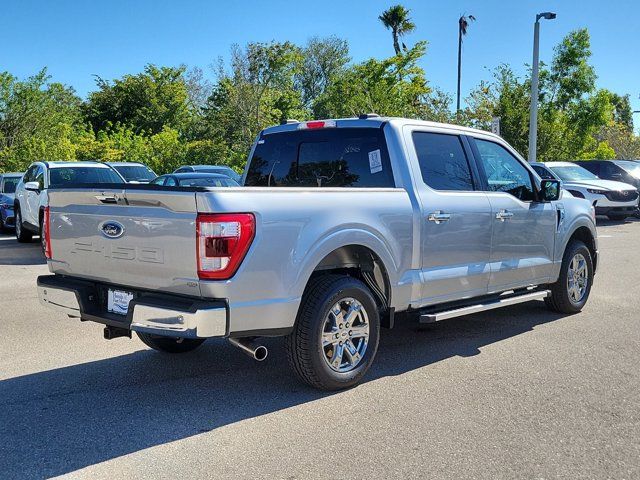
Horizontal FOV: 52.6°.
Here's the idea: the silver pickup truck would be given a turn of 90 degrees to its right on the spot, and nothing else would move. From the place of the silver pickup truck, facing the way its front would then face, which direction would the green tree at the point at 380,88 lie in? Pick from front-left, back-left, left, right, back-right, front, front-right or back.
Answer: back-left

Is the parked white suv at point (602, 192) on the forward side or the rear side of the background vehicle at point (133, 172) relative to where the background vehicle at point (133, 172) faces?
on the forward side

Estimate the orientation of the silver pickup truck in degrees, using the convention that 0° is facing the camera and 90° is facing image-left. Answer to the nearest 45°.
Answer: approximately 225°

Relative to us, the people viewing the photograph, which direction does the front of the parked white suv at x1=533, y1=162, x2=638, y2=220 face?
facing the viewer and to the right of the viewer

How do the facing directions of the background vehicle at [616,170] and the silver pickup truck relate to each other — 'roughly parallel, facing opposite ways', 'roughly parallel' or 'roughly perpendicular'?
roughly perpendicular

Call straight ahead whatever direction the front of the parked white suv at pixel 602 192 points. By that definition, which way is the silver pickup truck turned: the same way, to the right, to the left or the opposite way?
to the left

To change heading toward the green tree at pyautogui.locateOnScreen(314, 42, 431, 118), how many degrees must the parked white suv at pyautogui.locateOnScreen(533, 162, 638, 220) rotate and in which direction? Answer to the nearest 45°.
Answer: approximately 180°

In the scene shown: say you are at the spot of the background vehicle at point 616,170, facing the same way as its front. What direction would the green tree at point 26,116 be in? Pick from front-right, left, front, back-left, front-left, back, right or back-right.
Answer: back-right

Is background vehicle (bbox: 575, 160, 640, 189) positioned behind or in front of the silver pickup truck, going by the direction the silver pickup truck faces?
in front

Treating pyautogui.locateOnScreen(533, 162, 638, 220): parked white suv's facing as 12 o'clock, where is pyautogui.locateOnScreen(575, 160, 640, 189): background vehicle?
The background vehicle is roughly at 8 o'clock from the parked white suv.

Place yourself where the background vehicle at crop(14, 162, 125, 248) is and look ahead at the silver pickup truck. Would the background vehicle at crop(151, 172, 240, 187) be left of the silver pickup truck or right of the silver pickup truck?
left
